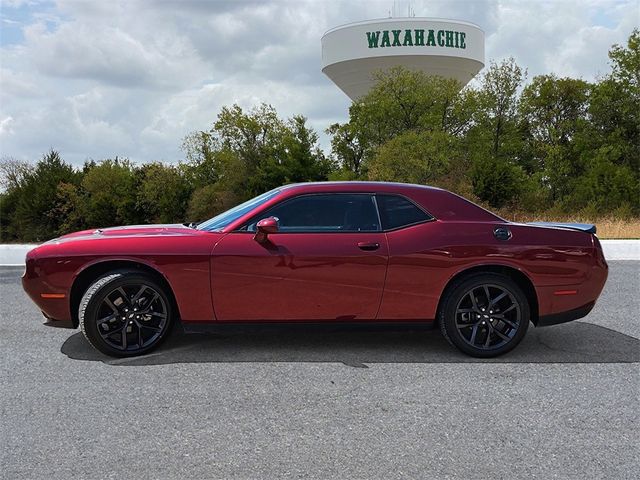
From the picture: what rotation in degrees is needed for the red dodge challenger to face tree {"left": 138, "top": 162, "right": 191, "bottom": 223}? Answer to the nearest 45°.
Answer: approximately 90° to its right

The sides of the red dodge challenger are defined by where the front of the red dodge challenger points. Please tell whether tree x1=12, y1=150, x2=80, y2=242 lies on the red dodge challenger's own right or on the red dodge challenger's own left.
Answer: on the red dodge challenger's own right

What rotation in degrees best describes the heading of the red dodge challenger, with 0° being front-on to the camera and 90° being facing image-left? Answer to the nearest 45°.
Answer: approximately 90°

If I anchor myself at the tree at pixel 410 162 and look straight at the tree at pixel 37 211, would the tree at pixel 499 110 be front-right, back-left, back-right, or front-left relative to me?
back-right

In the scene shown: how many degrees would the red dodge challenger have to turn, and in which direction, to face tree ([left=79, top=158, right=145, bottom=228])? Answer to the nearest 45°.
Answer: approximately 90° to its right

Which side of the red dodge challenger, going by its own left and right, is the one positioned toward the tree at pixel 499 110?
right

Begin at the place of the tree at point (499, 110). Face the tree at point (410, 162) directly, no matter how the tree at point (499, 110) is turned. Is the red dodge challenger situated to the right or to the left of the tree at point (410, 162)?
left

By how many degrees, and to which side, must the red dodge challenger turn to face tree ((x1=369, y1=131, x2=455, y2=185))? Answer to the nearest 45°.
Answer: approximately 90° to its right

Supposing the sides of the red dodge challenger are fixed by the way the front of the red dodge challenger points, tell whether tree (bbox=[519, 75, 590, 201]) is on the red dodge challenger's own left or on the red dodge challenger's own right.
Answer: on the red dodge challenger's own right
